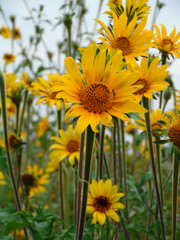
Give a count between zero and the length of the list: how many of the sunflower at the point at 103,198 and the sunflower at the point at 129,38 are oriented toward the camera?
2

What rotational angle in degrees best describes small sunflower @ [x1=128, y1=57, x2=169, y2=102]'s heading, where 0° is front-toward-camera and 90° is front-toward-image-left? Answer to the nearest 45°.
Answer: approximately 45°

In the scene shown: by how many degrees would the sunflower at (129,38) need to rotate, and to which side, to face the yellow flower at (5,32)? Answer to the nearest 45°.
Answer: approximately 135° to its right

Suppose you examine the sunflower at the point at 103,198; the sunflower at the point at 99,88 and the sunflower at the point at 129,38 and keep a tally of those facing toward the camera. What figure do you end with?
3

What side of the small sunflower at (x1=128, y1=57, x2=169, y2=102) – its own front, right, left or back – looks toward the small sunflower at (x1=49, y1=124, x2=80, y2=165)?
right

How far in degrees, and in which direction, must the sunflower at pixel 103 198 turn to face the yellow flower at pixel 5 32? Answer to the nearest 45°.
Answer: approximately 135° to its right

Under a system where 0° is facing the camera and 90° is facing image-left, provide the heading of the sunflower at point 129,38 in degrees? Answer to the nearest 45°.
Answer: approximately 0°
